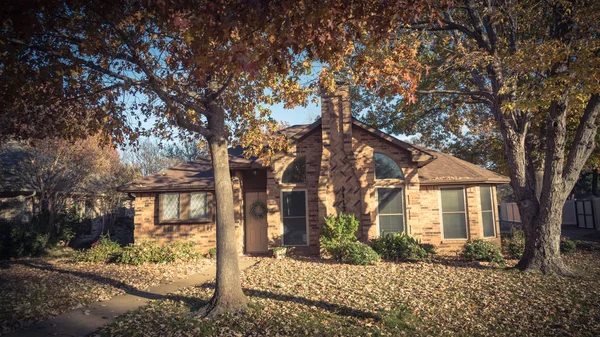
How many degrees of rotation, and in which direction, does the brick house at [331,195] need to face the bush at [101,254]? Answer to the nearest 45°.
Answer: approximately 90° to its right

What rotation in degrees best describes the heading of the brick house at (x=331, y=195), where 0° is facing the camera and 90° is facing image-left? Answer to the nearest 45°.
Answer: approximately 0°

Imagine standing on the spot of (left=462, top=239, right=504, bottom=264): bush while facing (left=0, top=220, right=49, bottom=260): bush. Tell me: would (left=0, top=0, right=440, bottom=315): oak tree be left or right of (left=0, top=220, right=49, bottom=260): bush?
left

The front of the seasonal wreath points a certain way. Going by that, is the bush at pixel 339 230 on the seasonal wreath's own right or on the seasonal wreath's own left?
on the seasonal wreath's own left

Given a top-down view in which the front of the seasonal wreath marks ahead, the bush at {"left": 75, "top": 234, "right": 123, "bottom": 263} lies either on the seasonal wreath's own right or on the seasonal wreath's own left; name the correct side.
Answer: on the seasonal wreath's own right

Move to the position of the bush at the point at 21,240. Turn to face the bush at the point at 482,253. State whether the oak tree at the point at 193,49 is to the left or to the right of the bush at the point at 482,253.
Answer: right

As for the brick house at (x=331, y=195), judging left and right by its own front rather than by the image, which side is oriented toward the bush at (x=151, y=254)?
right

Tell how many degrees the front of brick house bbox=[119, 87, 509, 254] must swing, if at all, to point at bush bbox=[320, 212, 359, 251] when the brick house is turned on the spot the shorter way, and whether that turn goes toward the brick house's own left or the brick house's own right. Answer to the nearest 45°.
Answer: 0° — it already faces it
